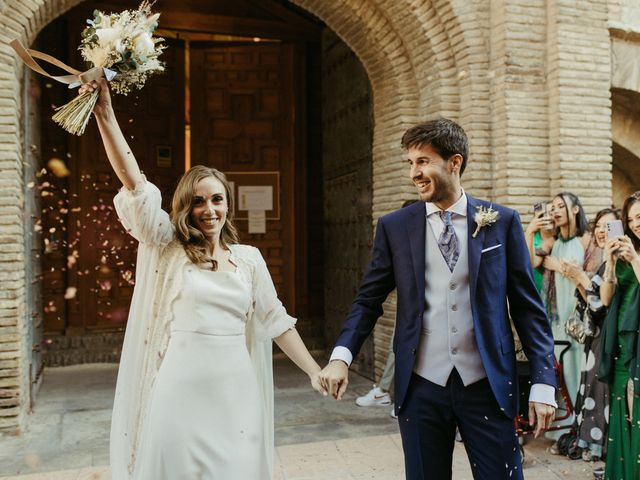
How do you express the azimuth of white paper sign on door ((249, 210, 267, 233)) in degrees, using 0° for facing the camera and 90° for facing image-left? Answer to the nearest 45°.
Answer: approximately 0°

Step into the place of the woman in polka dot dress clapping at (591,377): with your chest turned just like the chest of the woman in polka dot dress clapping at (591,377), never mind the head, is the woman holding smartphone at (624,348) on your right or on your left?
on your left

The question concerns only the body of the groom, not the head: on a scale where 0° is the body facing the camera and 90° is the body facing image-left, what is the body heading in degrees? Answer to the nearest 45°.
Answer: approximately 0°

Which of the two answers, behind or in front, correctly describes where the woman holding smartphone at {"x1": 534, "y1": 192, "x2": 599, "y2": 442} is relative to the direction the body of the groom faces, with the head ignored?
behind
